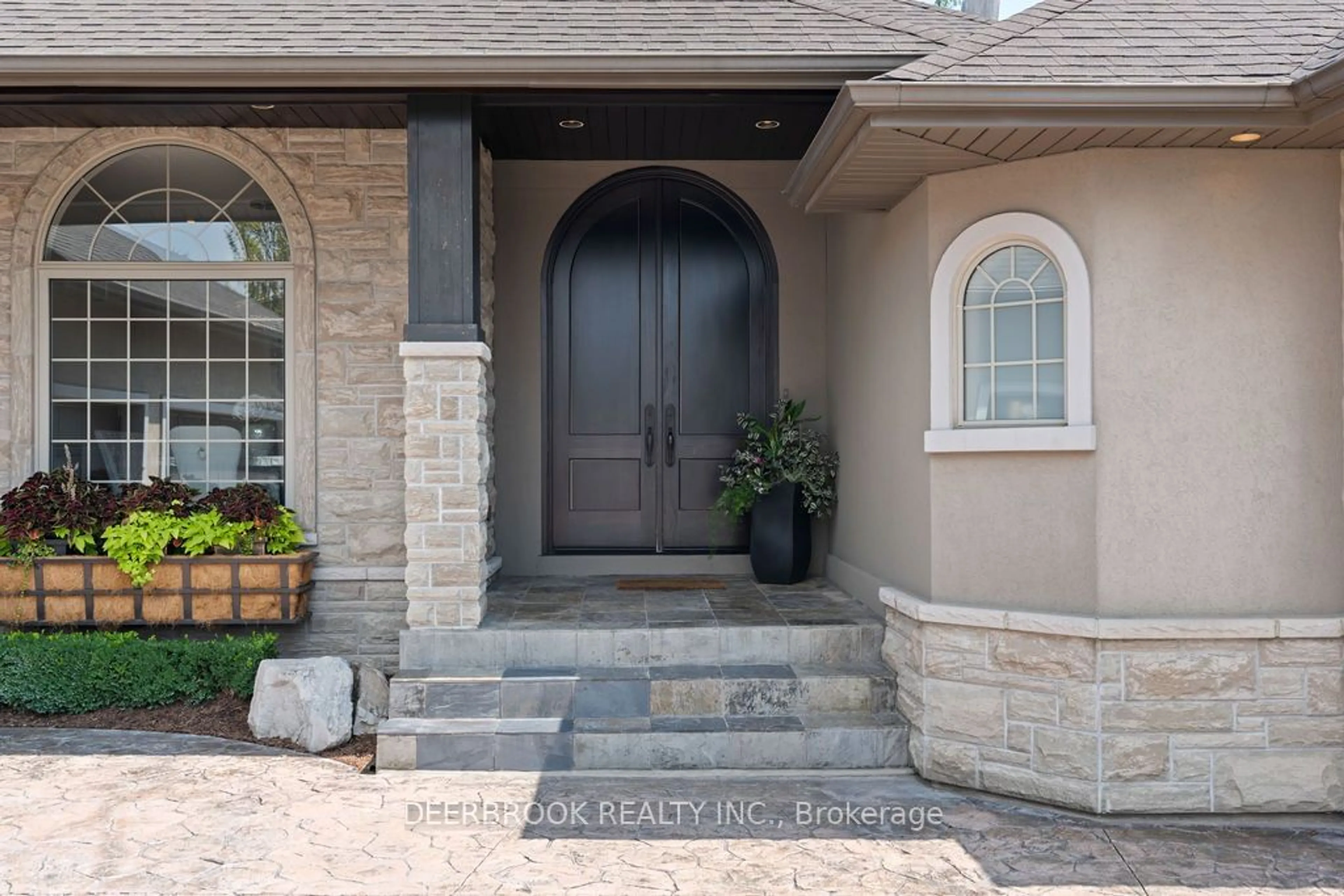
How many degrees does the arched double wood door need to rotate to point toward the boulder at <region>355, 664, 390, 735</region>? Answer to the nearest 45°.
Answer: approximately 45° to its right

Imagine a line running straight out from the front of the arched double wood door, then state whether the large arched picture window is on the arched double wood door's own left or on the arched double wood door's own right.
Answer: on the arched double wood door's own right

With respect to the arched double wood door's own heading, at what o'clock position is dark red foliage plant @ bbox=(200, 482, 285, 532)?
The dark red foliage plant is roughly at 2 o'clock from the arched double wood door.

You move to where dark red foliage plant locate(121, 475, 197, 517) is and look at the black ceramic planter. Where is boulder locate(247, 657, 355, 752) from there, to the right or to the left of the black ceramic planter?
right

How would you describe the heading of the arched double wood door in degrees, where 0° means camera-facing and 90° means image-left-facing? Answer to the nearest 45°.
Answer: approximately 0°

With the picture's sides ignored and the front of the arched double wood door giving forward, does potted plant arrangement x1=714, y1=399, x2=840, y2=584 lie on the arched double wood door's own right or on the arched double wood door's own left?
on the arched double wood door's own left

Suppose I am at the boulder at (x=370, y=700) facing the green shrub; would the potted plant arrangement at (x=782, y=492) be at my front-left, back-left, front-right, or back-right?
back-right
